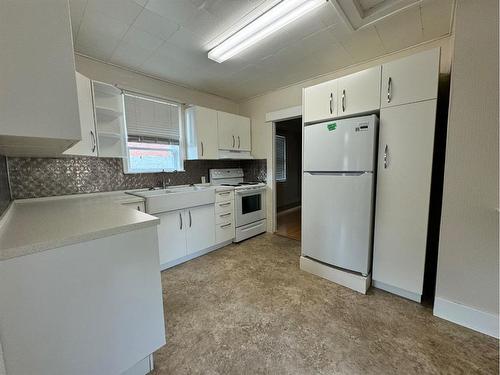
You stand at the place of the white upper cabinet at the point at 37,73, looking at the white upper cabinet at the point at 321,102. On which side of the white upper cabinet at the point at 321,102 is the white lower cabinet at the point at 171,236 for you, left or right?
left

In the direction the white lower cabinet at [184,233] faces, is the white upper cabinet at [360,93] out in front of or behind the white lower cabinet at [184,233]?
in front

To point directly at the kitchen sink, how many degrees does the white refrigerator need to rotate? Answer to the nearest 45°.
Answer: approximately 45° to its right

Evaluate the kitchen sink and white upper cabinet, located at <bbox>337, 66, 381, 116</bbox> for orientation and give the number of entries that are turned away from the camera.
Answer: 0
